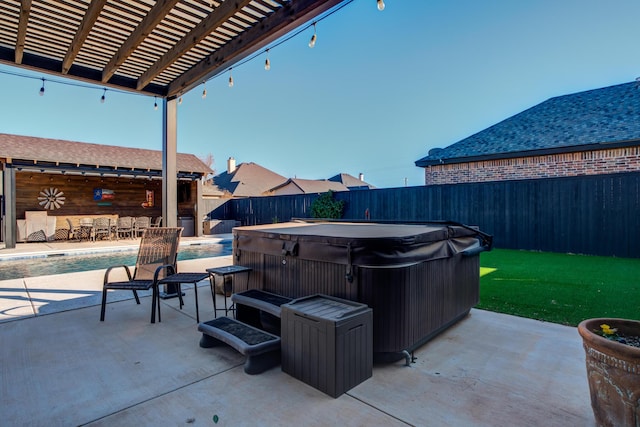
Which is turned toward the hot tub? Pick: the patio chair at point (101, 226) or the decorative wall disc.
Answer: the decorative wall disc

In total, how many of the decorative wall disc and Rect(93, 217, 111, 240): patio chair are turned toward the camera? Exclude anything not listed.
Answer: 1

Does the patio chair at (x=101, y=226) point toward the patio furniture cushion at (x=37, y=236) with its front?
no

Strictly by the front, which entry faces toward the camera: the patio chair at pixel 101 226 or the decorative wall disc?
the decorative wall disc

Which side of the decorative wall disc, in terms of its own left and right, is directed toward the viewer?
front

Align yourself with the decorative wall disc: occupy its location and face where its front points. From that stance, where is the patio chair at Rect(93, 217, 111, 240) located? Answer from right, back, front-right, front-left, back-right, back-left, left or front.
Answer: front-left

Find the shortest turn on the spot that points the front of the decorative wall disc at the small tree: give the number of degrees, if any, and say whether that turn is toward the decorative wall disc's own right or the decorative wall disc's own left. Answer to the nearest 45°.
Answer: approximately 45° to the decorative wall disc's own left

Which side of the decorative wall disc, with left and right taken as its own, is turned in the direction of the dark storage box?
front

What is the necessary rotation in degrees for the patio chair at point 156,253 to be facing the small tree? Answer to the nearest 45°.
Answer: approximately 180°

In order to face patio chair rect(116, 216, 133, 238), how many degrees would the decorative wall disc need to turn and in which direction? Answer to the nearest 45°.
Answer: approximately 45° to its left

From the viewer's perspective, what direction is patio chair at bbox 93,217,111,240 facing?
away from the camera

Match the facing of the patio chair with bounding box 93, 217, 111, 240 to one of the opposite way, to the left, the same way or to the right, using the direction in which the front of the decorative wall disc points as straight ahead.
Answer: the opposite way

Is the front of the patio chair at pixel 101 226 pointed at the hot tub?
no

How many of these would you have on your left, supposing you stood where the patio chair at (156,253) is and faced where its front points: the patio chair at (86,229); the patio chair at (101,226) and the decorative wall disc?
0

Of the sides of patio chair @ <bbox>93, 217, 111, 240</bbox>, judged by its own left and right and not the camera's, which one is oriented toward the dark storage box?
back

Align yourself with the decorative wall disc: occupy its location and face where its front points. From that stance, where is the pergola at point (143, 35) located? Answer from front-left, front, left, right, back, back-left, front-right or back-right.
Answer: front

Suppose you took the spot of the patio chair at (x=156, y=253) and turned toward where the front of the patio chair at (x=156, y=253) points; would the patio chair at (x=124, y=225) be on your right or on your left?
on your right
